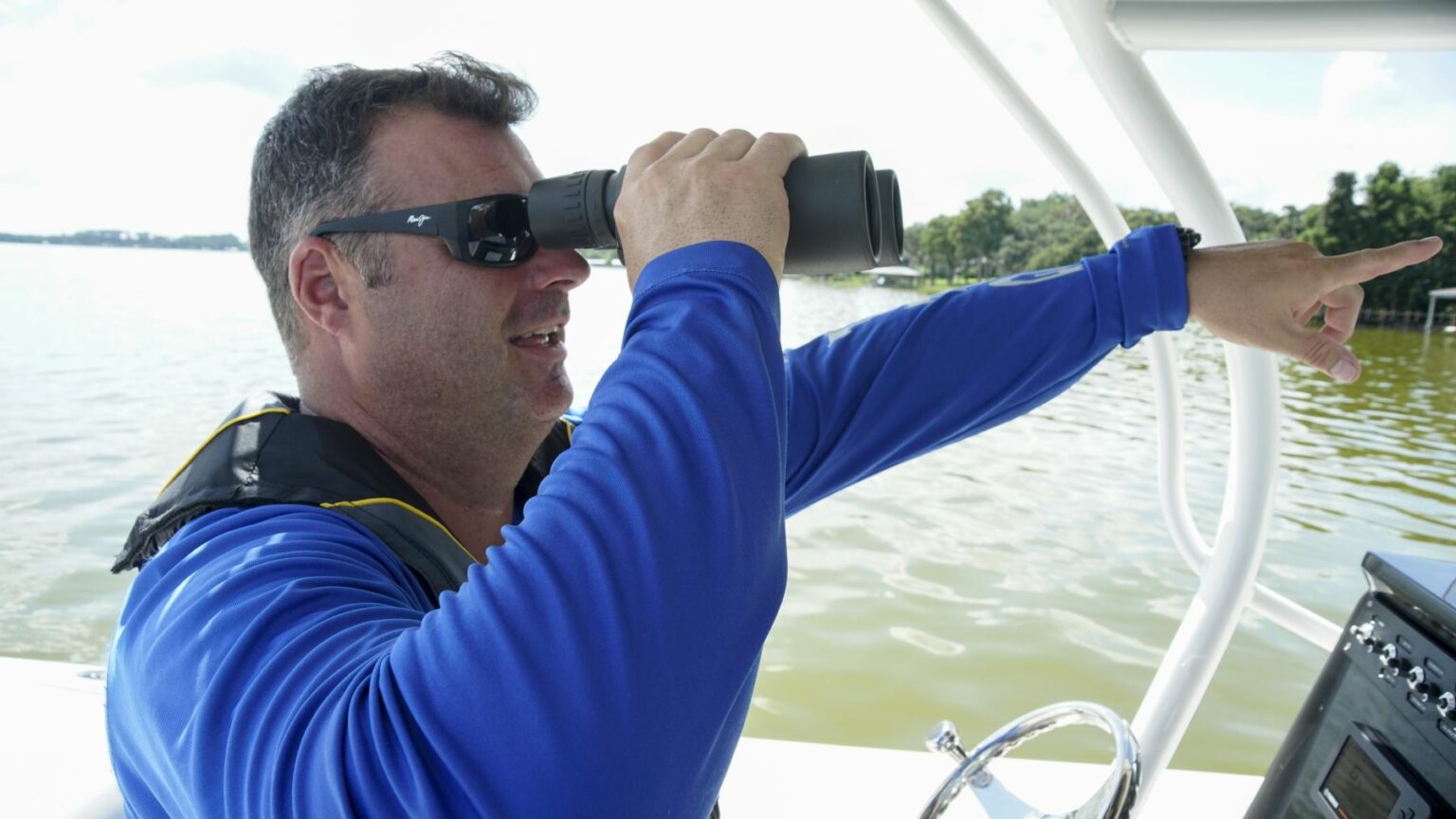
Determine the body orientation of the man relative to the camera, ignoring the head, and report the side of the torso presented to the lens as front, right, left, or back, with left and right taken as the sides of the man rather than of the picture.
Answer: right

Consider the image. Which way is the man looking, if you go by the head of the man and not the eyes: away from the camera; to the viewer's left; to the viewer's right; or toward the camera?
to the viewer's right
